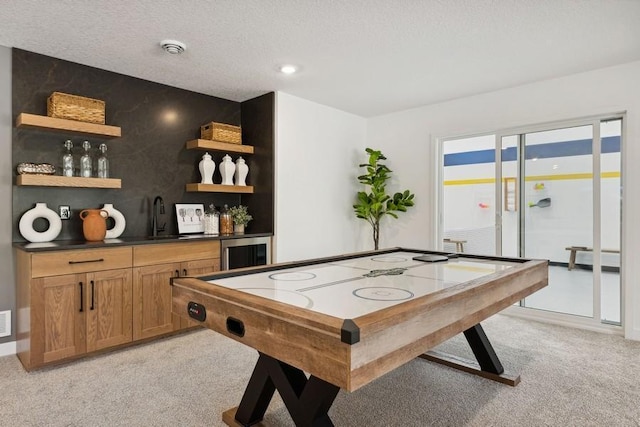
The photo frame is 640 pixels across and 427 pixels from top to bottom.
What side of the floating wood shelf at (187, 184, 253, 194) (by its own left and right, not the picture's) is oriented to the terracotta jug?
right

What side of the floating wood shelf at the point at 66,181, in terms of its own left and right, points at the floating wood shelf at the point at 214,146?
left

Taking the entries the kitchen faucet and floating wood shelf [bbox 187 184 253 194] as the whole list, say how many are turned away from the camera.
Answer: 0

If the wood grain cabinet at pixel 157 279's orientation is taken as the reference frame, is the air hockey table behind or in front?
in front

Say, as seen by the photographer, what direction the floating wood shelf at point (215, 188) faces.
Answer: facing the viewer and to the right of the viewer

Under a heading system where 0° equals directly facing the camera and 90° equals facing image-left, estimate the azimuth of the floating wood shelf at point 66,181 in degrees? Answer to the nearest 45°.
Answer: approximately 0°

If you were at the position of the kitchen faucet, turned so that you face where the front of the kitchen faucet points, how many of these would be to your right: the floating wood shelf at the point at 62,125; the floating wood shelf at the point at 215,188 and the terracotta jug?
2
